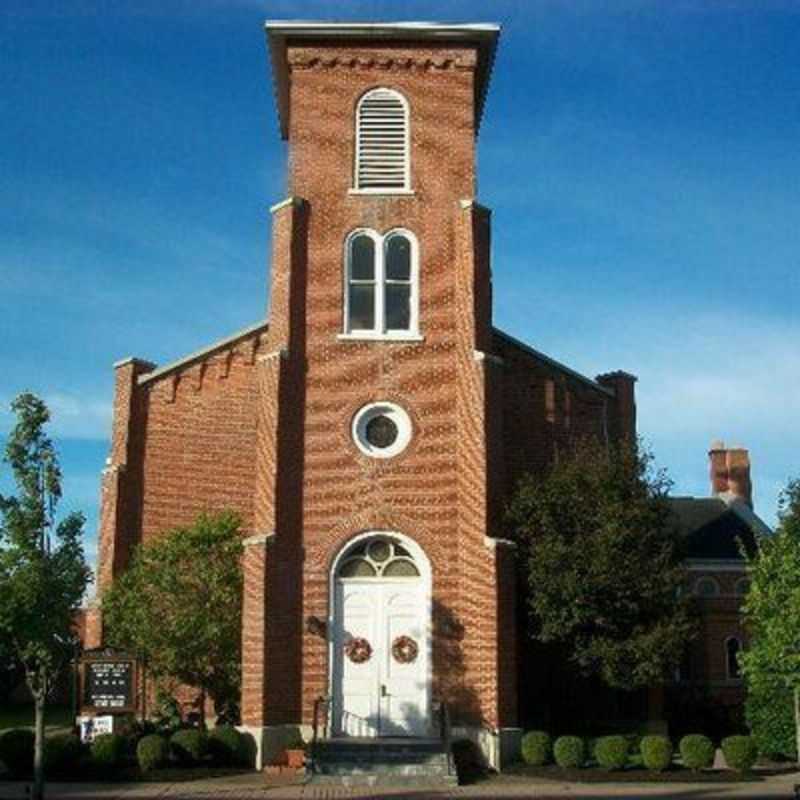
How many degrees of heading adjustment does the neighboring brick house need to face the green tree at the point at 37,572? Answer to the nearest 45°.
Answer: approximately 45° to its right

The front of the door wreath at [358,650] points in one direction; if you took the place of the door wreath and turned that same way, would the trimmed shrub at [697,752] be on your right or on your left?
on your left

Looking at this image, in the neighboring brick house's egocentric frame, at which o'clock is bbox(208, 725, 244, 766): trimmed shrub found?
The trimmed shrub is roughly at 1 o'clock from the neighboring brick house.

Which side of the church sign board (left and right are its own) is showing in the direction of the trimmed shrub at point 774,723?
left

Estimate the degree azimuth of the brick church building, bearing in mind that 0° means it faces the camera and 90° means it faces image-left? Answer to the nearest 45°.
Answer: approximately 0°

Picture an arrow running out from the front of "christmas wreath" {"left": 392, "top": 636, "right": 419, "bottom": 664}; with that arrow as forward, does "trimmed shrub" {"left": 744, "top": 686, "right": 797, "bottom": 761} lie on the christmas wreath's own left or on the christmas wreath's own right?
on the christmas wreath's own left

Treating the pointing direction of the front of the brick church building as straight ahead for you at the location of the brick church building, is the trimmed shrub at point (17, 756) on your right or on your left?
on your right

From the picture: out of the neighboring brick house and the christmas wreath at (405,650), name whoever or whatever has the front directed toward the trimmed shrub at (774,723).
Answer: the neighboring brick house

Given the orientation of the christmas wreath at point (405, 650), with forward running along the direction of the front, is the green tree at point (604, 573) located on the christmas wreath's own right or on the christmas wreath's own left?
on the christmas wreath's own left

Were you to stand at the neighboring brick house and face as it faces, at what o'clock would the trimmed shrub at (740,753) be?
The trimmed shrub is roughly at 12 o'clock from the neighboring brick house.

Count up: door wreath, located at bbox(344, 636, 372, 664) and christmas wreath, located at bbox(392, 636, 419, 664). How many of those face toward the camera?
2
